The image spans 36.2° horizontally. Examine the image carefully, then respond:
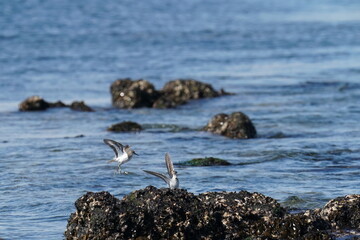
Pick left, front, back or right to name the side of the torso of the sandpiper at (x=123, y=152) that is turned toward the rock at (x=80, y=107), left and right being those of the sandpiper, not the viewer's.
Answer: left

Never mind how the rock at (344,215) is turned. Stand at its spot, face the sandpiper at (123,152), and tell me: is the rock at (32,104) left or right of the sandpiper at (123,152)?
right

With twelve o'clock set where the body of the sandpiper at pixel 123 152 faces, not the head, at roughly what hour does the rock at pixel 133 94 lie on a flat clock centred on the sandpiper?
The rock is roughly at 9 o'clock from the sandpiper.

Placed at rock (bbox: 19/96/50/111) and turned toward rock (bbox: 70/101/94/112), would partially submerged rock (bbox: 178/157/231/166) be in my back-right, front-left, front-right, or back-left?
front-right

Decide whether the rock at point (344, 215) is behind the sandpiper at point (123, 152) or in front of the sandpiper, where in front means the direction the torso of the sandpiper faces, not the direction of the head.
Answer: in front

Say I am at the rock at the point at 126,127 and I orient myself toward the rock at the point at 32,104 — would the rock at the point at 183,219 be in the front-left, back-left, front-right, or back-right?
back-left

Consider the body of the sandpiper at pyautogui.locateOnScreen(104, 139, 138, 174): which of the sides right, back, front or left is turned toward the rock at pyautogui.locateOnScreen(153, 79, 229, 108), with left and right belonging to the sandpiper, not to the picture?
left

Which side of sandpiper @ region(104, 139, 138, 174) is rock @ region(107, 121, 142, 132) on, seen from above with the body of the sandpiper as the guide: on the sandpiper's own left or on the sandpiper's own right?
on the sandpiper's own left

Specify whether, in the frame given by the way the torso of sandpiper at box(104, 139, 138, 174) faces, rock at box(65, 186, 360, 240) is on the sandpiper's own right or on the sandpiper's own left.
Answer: on the sandpiper's own right

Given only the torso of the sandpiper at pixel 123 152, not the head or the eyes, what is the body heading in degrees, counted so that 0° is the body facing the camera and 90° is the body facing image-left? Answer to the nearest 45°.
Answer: approximately 270°

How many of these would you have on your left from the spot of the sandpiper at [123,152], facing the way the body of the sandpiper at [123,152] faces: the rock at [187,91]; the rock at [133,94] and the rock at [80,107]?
3
